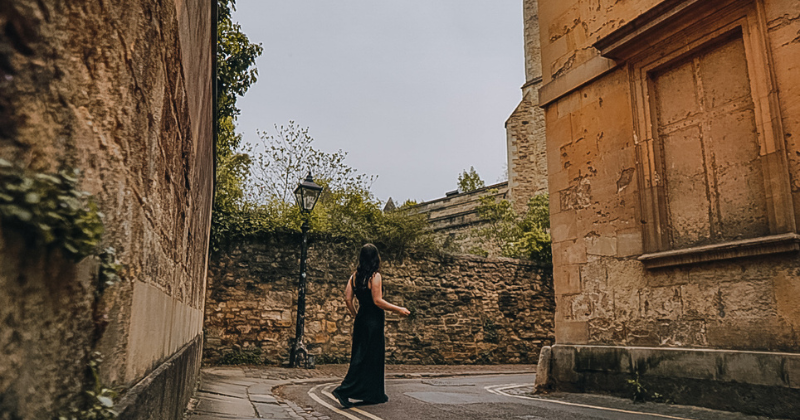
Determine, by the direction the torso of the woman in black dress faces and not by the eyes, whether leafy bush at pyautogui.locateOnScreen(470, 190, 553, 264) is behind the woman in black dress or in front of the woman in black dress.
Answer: in front

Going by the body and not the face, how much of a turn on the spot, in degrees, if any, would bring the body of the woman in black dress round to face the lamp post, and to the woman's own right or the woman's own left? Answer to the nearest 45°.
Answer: approximately 45° to the woman's own left

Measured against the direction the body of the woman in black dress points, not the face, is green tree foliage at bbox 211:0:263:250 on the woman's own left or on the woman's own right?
on the woman's own left

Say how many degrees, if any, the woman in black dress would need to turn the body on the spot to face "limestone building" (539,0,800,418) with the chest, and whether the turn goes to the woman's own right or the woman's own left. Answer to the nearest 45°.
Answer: approximately 45° to the woman's own right

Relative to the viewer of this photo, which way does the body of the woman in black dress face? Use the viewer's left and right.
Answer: facing away from the viewer and to the right of the viewer

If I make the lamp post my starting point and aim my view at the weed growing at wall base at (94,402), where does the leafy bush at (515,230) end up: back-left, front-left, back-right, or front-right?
back-left

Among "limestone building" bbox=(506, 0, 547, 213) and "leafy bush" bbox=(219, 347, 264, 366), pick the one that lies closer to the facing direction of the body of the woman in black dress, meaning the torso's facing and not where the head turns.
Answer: the limestone building

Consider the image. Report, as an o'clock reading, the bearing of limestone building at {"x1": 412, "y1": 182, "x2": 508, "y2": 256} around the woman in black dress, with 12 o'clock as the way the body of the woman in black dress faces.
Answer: The limestone building is roughly at 11 o'clock from the woman in black dress.

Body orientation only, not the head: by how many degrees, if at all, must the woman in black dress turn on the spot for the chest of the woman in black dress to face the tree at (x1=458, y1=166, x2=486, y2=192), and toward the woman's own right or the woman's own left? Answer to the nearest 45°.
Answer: approximately 45° to the woman's own left
